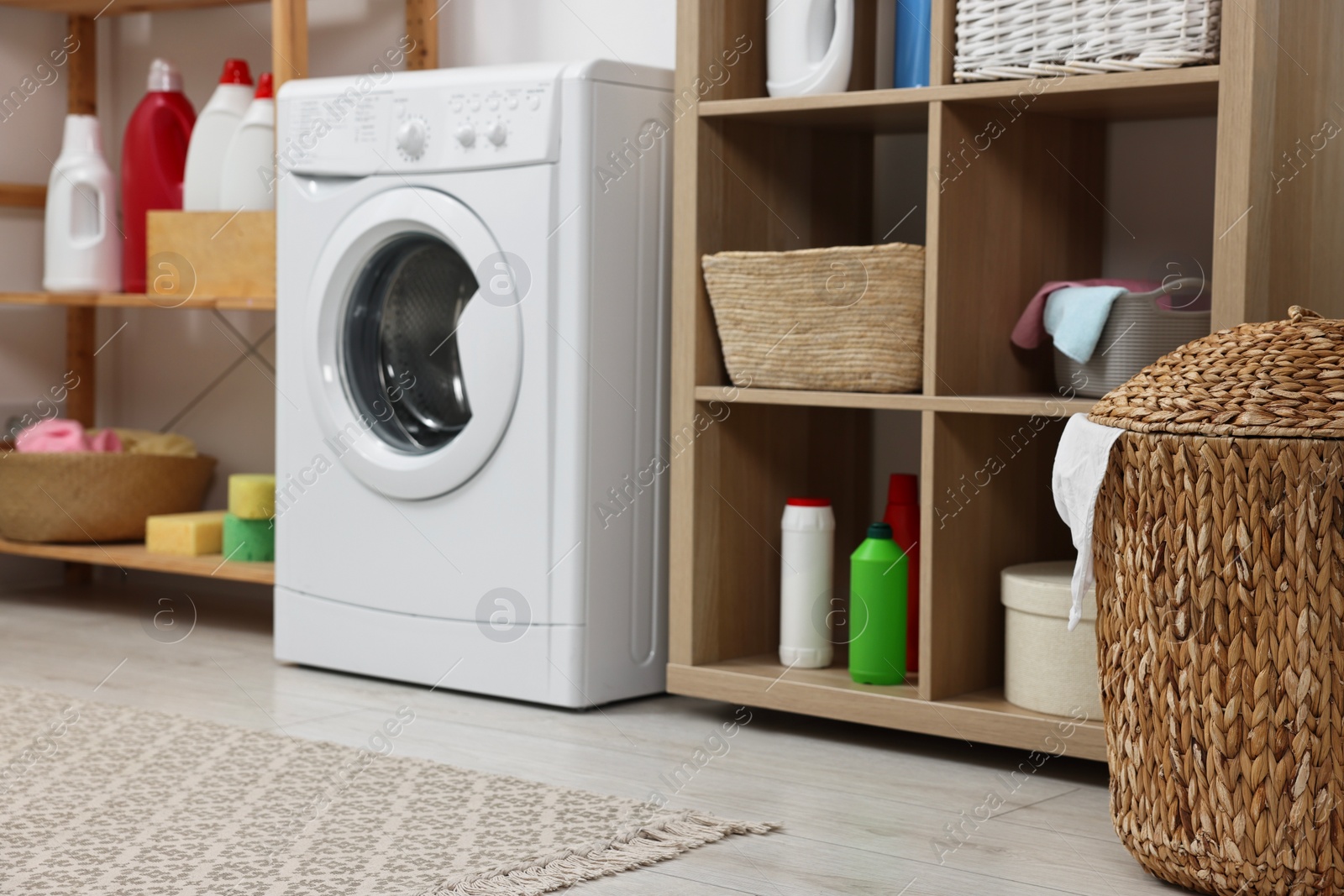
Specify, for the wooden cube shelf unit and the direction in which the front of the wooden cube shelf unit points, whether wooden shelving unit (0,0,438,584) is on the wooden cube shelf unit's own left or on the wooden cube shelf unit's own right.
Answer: on the wooden cube shelf unit's own right

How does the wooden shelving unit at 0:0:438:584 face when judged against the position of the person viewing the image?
facing the viewer and to the left of the viewer

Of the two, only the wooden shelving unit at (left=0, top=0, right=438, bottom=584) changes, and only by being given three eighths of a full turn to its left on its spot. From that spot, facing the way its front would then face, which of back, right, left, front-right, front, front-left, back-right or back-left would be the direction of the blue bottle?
front-right

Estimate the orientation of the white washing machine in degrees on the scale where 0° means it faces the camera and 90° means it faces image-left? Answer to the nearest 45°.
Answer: approximately 45°

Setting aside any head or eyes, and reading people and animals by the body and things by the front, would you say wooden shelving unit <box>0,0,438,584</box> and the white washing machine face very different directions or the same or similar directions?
same or similar directions

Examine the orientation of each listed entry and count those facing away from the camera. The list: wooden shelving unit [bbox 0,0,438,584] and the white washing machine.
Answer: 0

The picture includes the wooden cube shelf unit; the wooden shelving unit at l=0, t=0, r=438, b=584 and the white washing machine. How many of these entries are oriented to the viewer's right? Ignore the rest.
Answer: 0

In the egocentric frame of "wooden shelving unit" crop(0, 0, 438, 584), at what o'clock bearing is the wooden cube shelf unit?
The wooden cube shelf unit is roughly at 9 o'clock from the wooden shelving unit.

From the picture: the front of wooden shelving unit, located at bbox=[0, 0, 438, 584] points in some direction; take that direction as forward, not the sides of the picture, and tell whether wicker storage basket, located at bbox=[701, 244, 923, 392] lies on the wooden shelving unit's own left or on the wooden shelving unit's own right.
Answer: on the wooden shelving unit's own left

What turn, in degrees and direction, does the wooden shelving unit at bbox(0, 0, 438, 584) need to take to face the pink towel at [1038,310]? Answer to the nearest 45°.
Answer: approximately 90° to its left

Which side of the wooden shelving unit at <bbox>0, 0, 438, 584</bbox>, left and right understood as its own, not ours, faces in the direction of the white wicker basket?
left

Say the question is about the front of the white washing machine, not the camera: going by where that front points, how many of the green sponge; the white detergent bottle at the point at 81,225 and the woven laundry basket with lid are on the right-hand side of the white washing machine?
2

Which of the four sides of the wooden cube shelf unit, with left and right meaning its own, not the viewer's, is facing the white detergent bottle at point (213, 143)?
right

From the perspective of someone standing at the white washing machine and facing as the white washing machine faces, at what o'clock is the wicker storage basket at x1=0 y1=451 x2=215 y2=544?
The wicker storage basket is roughly at 3 o'clock from the white washing machine.

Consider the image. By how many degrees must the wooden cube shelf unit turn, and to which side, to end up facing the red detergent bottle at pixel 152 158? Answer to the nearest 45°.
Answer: approximately 90° to its right
